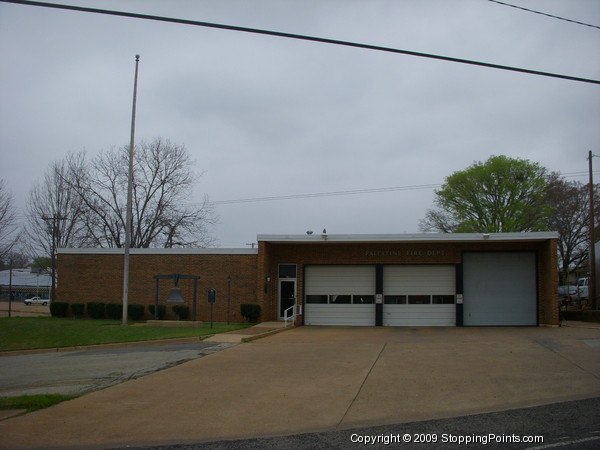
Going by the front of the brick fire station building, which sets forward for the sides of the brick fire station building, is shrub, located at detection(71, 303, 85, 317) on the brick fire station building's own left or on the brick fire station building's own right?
on the brick fire station building's own right

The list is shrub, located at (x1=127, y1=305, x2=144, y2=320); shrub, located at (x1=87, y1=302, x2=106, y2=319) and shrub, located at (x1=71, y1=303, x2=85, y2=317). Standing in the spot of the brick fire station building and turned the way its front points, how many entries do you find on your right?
3

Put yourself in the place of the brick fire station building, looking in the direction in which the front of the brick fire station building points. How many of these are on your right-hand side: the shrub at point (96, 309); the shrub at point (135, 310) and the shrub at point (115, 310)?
3

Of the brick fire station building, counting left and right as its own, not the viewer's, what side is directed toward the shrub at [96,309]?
right

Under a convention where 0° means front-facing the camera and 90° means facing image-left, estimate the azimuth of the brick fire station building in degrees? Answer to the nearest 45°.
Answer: approximately 0°

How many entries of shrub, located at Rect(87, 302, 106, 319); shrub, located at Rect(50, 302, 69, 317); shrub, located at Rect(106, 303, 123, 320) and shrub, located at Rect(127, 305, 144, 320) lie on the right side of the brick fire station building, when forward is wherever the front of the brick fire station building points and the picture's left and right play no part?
4

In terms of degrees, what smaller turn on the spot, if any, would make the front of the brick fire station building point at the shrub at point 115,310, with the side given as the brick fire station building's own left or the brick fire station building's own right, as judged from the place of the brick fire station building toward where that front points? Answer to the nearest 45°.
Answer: approximately 90° to the brick fire station building's own right

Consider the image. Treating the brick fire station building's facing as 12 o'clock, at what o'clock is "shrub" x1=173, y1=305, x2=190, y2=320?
The shrub is roughly at 3 o'clock from the brick fire station building.

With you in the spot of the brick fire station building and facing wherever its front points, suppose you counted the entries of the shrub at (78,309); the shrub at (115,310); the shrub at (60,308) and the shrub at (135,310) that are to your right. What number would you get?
4

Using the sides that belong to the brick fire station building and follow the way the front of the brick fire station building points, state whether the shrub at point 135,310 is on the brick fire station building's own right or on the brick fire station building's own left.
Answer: on the brick fire station building's own right
